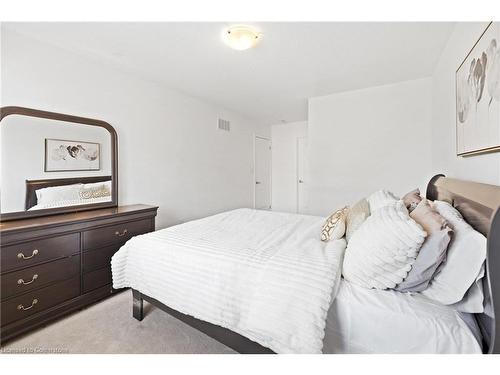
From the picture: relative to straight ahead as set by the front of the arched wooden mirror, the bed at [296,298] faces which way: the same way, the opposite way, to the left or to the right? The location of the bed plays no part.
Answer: the opposite way

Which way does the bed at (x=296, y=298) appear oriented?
to the viewer's left

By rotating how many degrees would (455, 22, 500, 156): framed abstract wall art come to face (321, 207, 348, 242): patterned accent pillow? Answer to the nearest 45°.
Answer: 0° — it already faces it

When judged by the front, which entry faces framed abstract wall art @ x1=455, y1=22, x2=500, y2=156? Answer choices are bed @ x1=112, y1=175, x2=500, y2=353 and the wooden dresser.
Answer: the wooden dresser

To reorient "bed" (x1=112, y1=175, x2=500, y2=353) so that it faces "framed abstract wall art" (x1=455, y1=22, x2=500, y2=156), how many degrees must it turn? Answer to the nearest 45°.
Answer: approximately 135° to its right

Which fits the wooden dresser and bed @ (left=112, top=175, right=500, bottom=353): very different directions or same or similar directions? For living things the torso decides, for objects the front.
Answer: very different directions

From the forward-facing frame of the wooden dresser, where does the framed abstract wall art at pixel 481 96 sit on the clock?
The framed abstract wall art is roughly at 12 o'clock from the wooden dresser.

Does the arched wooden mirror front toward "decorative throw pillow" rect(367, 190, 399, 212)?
yes

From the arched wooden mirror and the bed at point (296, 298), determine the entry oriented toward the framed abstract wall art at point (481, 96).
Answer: the arched wooden mirror

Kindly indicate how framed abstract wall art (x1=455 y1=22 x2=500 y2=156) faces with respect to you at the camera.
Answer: facing to the left of the viewer
